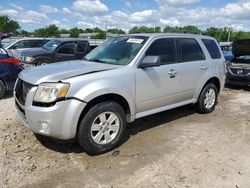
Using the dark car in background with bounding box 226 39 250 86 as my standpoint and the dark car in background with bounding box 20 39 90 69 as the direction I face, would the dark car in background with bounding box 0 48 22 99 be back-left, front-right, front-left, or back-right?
front-left

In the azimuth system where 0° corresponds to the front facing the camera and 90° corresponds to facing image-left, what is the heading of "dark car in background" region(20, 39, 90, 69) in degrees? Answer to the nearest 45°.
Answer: approximately 45°

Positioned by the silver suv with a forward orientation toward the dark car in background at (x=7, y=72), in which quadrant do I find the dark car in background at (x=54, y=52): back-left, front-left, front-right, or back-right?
front-right

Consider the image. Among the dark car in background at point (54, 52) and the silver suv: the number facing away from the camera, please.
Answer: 0

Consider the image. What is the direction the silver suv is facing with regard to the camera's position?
facing the viewer and to the left of the viewer

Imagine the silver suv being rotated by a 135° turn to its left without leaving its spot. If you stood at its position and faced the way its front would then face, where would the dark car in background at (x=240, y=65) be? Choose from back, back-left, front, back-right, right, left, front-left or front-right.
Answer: front-left

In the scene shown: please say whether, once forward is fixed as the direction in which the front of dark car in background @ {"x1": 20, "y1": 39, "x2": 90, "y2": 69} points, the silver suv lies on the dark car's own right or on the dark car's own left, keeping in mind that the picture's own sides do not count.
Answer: on the dark car's own left

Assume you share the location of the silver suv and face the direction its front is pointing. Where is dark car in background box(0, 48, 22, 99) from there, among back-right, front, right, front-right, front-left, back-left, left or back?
right

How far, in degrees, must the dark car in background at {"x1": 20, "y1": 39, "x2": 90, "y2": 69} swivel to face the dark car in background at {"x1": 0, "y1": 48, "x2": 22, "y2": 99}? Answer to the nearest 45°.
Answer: approximately 45° to its left

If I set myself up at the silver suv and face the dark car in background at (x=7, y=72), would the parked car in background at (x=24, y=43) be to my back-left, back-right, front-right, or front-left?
front-right

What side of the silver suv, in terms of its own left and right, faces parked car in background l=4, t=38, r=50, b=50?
right
